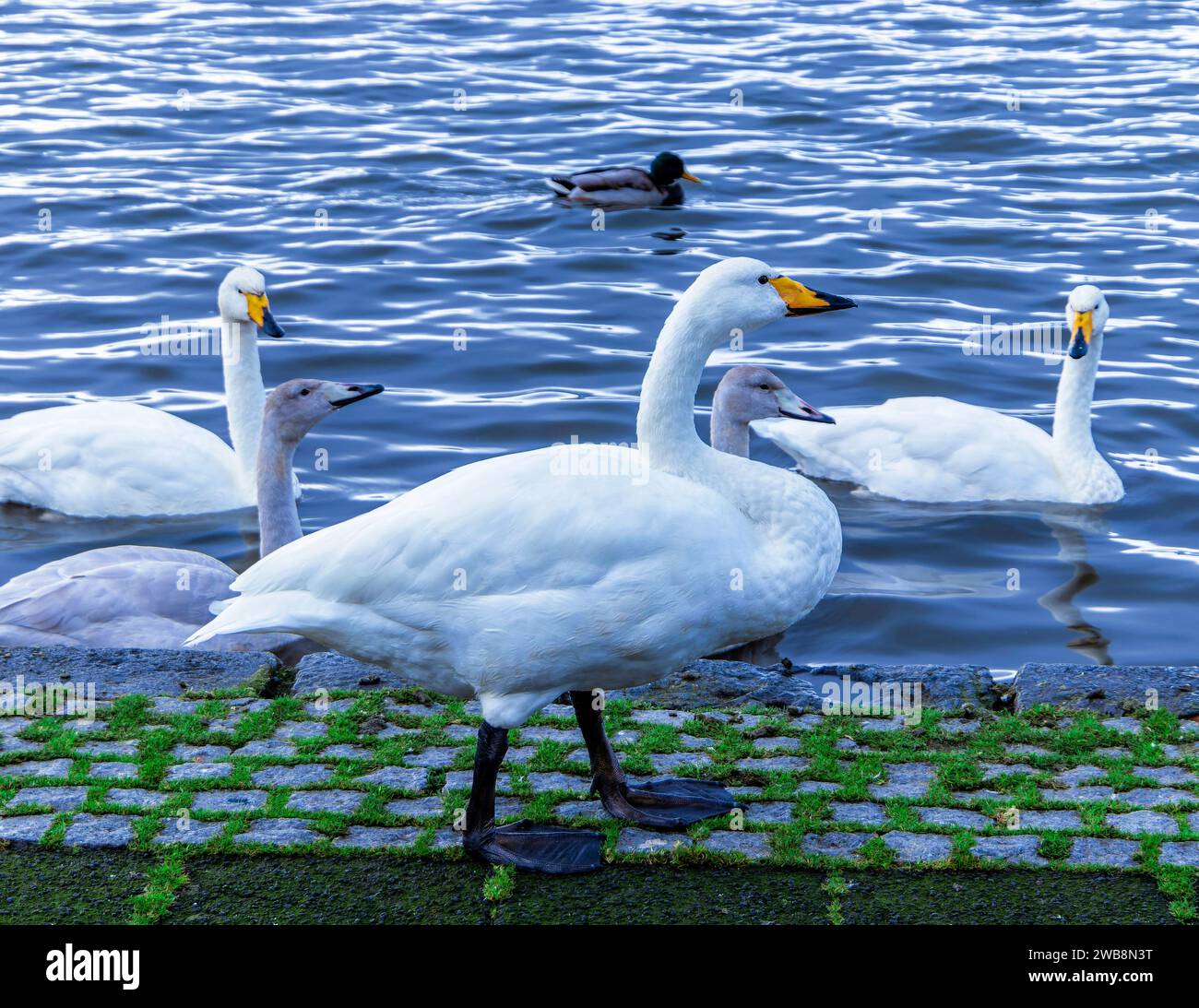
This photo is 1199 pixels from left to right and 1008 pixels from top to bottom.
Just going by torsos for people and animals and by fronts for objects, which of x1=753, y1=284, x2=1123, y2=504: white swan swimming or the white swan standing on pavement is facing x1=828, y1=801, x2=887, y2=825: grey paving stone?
the white swan standing on pavement

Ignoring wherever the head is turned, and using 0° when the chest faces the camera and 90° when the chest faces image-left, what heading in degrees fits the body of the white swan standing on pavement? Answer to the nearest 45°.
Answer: approximately 270°

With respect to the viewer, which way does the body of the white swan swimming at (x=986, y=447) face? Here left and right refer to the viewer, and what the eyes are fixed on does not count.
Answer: facing to the right of the viewer

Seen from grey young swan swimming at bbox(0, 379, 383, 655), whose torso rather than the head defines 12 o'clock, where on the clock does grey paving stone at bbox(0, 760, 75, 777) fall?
The grey paving stone is roughly at 3 o'clock from the grey young swan swimming.

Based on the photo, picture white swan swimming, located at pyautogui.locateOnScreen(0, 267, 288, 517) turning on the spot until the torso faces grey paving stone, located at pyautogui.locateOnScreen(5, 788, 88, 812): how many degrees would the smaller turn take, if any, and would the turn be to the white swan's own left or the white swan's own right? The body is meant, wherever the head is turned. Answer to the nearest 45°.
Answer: approximately 90° to the white swan's own right

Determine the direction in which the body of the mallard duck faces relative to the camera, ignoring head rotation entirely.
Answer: to the viewer's right

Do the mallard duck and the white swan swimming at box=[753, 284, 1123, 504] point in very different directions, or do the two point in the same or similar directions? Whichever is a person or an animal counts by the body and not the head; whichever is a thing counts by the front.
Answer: same or similar directions

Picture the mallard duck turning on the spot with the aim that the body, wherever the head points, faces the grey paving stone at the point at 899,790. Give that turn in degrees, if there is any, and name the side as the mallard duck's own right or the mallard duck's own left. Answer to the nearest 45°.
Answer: approximately 90° to the mallard duck's own right

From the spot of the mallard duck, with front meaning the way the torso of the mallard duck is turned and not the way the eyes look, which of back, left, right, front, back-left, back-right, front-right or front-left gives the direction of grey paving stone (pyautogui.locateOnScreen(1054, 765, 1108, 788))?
right

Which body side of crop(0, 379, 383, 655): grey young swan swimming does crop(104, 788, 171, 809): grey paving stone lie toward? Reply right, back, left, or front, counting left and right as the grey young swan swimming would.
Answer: right

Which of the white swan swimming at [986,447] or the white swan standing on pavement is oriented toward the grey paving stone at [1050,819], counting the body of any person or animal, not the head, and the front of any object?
the white swan standing on pavement

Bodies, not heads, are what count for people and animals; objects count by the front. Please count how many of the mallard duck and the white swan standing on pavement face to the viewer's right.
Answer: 2

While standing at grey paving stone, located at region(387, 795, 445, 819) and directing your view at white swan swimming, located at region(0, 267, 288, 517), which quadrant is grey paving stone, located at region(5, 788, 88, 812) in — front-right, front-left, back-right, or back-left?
front-left

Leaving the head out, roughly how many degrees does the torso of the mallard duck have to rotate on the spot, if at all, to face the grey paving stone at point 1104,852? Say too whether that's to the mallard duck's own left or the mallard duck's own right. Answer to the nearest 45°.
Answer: approximately 90° to the mallard duck's own right

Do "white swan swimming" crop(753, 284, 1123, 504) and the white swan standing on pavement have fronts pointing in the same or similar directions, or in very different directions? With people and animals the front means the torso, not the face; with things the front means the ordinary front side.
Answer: same or similar directions

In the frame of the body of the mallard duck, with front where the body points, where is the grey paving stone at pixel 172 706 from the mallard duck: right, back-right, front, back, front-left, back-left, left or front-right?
right
